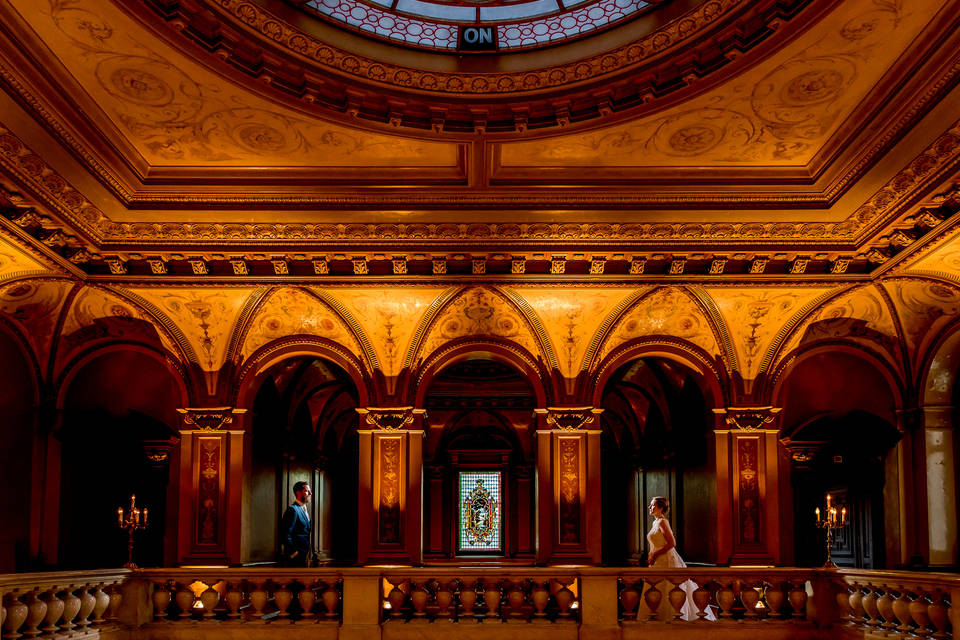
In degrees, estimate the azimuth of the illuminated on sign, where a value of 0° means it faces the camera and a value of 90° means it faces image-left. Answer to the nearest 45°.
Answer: approximately 0°

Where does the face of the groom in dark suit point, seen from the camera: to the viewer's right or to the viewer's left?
to the viewer's right
